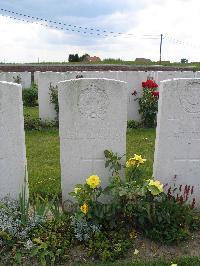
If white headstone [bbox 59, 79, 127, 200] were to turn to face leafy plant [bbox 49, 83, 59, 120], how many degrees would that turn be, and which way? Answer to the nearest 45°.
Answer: approximately 180°

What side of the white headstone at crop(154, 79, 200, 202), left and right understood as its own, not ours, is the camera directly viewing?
front

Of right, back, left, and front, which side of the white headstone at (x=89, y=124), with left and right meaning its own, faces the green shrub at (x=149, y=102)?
back

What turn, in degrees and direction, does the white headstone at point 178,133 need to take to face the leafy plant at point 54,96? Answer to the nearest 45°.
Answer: approximately 135° to its right

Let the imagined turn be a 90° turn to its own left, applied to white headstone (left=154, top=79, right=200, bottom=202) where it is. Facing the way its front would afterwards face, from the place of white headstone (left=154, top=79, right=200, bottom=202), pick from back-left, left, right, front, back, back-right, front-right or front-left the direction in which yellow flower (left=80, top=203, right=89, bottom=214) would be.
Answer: back-right

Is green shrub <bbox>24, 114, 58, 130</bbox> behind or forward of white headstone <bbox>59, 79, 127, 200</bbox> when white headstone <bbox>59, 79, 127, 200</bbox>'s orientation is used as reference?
behind

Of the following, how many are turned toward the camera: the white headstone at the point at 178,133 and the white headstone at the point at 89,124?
2

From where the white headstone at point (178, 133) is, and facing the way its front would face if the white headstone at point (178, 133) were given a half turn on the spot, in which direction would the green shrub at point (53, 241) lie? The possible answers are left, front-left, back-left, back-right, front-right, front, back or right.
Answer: back-left

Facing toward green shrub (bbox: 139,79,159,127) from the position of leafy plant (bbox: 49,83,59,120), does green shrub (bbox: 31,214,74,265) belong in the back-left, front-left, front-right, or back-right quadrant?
front-right

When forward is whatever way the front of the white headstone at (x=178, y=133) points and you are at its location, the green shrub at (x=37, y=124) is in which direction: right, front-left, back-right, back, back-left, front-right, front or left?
back-right

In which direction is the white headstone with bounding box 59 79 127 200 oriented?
toward the camera
